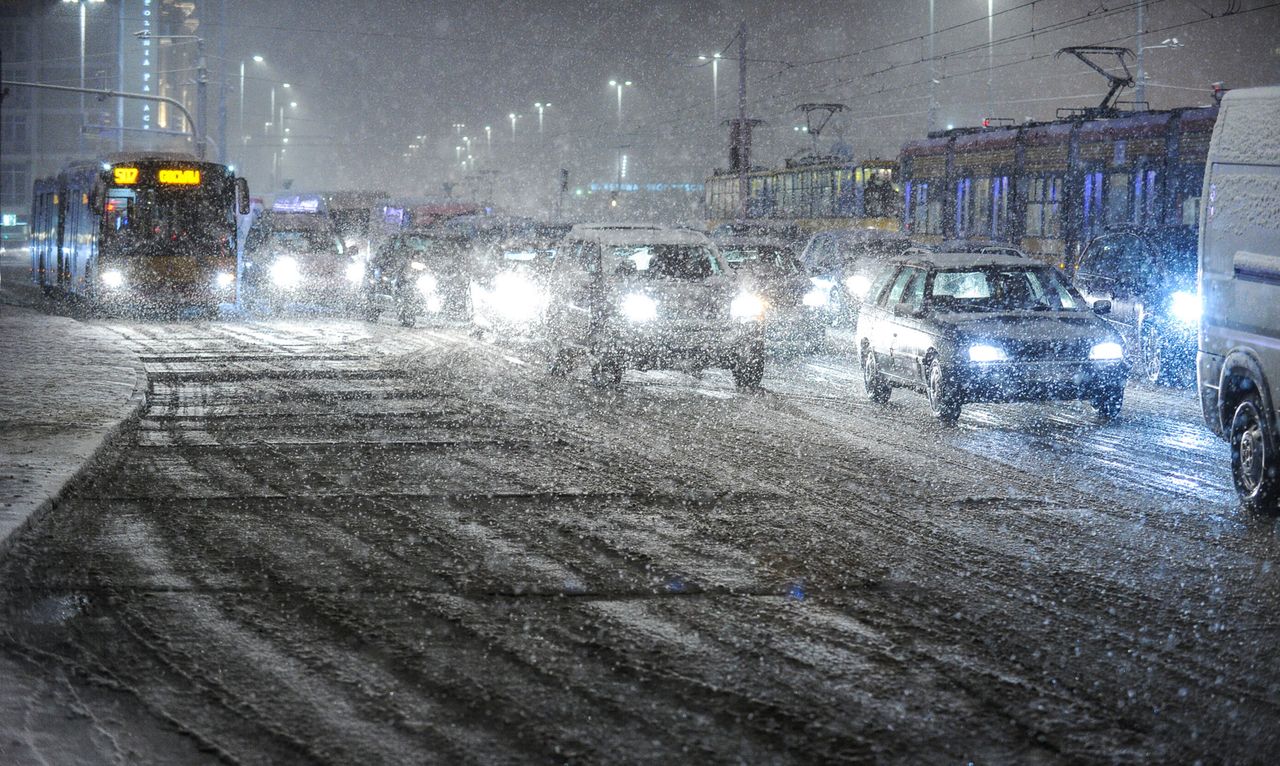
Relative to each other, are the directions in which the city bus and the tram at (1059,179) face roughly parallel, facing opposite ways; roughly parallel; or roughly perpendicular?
roughly parallel

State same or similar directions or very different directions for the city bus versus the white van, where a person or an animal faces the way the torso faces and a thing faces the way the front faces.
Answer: same or similar directions

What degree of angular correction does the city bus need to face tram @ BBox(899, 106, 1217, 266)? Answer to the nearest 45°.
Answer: approximately 45° to its left

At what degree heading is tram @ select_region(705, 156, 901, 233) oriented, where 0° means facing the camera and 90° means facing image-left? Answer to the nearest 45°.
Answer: approximately 315°

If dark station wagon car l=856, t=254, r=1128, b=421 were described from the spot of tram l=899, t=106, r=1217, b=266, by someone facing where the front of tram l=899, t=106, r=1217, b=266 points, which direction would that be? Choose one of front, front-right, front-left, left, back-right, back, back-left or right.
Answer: front-right

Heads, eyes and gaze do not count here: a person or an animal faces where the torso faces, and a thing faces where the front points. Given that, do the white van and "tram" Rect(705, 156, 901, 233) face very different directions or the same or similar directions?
same or similar directions

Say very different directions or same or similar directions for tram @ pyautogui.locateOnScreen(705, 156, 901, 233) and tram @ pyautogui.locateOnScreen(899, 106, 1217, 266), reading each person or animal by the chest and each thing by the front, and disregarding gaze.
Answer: same or similar directions

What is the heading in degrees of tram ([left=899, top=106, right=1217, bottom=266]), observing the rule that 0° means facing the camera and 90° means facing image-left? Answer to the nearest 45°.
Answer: approximately 315°

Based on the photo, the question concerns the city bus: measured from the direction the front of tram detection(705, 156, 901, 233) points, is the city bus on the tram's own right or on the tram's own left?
on the tram's own right

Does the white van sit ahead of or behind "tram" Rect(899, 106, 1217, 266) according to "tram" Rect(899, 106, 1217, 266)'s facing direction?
ahead

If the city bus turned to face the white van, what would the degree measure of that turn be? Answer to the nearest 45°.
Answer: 0° — it already faces it

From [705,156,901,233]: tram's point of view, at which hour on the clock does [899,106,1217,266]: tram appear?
[899,106,1217,266]: tram is roughly at 1 o'clock from [705,156,901,233]: tram.

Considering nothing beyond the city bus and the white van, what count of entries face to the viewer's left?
0

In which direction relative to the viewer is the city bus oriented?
toward the camera

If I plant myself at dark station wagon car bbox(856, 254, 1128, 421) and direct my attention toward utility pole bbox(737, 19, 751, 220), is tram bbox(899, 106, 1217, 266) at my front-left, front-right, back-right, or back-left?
front-right
